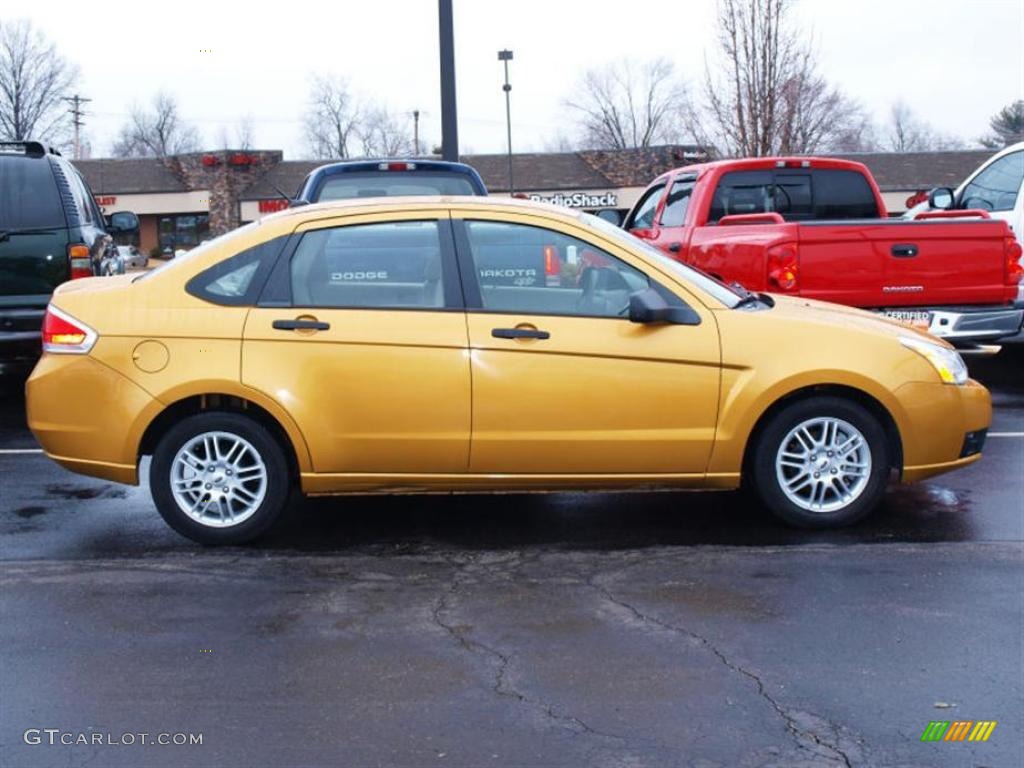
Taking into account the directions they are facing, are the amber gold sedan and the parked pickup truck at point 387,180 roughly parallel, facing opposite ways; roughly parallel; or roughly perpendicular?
roughly perpendicular

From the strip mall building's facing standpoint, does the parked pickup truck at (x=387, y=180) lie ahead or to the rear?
ahead

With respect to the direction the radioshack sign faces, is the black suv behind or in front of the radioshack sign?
in front

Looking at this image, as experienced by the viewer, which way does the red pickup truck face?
facing away from the viewer and to the left of the viewer

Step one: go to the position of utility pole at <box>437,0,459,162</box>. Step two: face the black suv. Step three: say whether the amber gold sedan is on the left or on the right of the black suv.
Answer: left

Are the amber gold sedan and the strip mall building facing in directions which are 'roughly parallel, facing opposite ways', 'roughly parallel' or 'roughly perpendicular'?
roughly perpendicular

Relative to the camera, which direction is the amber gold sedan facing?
to the viewer's right

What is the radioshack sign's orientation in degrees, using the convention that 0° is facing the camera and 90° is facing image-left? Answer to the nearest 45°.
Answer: approximately 0°

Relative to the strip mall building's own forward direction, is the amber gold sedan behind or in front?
in front

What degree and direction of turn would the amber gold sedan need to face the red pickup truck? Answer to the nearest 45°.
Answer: approximately 45° to its left

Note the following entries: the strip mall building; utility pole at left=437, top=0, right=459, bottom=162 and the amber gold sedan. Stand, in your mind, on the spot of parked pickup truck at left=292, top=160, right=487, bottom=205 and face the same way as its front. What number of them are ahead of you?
2
